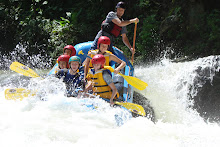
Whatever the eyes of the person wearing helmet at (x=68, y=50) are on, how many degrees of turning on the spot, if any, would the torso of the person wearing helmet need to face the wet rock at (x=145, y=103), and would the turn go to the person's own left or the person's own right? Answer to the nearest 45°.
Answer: approximately 135° to the person's own left

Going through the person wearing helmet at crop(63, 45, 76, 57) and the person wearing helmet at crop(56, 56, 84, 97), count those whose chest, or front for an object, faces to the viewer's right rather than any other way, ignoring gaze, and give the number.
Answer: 0

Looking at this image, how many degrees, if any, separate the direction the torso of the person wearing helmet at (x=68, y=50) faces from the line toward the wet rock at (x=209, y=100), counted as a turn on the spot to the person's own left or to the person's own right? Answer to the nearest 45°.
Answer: approximately 135° to the person's own left

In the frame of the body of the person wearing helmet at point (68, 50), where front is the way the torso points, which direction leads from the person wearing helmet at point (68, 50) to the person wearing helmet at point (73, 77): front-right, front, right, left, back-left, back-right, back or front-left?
front-left

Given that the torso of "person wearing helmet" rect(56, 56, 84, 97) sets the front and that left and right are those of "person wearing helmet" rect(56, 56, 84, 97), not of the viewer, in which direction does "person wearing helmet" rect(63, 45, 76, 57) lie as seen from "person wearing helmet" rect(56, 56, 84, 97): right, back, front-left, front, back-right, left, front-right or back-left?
back

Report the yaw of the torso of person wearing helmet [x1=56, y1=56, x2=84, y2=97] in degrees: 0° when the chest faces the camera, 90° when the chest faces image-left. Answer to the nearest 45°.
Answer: approximately 0°

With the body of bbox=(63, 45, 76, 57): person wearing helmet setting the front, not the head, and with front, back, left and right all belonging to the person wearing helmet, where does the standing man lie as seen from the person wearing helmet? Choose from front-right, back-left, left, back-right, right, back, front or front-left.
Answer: back-left
